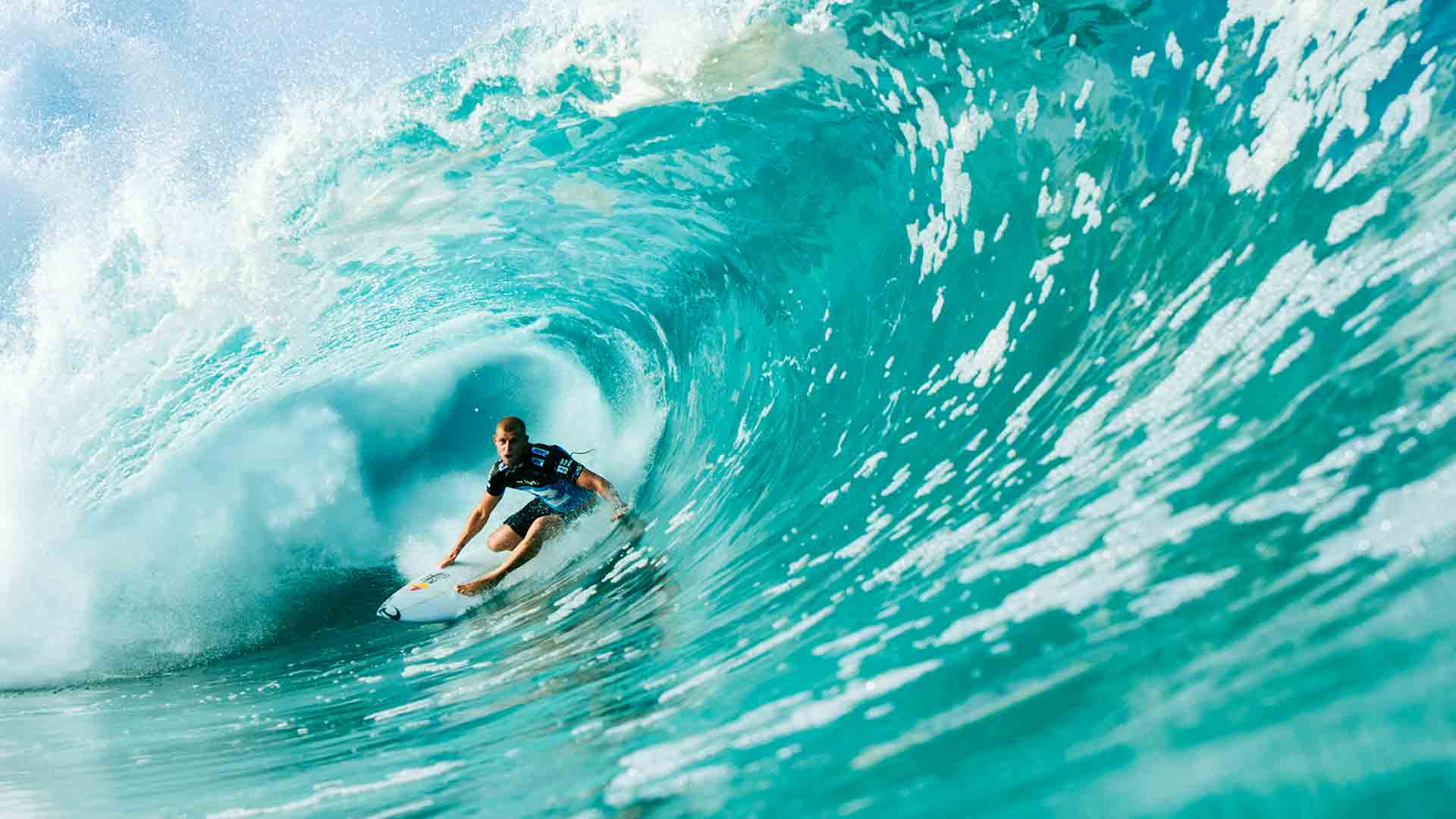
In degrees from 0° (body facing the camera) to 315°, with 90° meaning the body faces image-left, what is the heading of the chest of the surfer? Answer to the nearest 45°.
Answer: approximately 45°

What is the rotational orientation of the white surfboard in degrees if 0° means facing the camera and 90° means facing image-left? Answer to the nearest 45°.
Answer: approximately 45°
